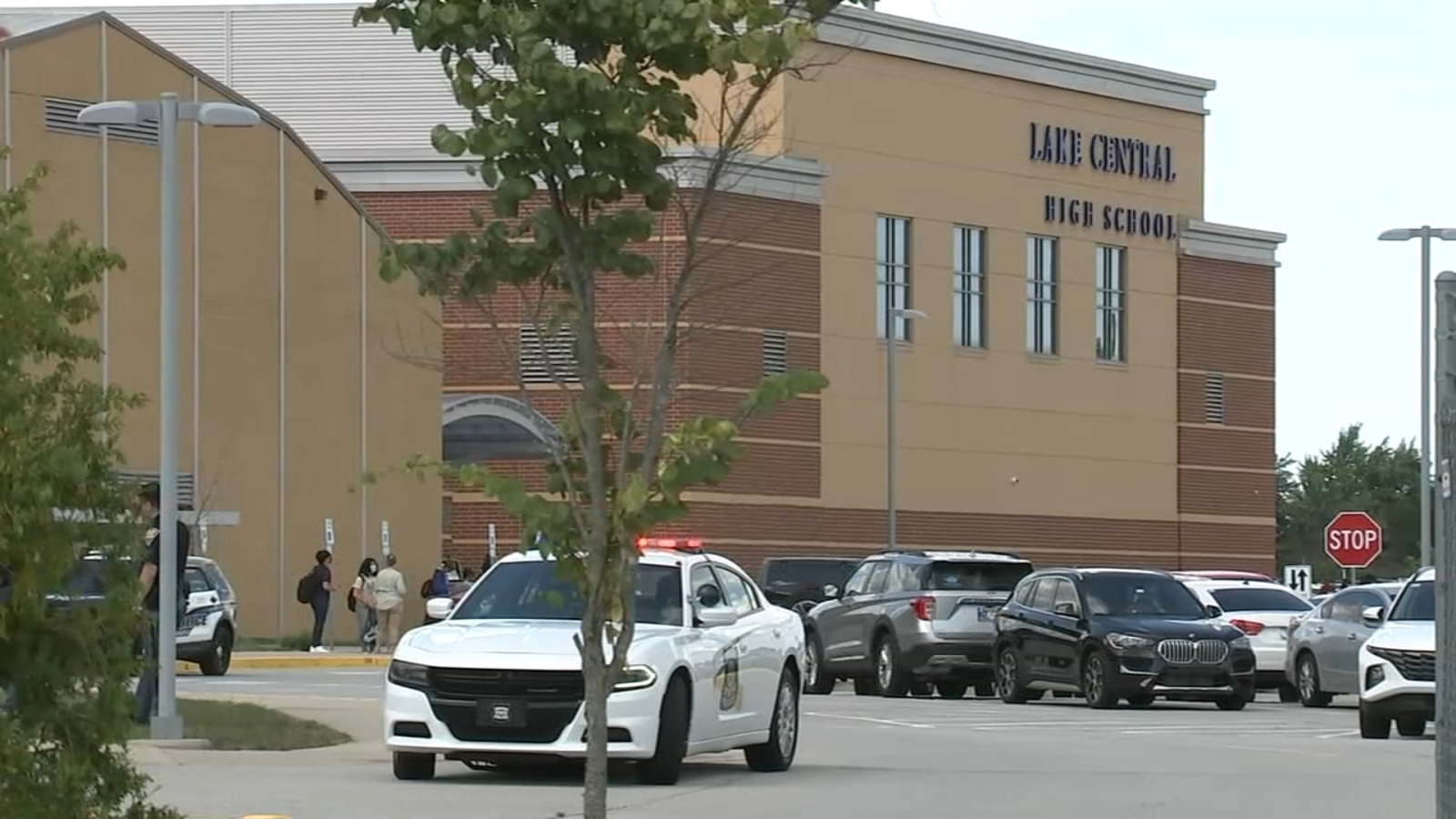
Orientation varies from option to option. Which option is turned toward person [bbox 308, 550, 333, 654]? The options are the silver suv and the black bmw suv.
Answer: the silver suv

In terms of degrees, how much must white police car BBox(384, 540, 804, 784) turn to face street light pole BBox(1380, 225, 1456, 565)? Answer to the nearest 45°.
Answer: approximately 180°

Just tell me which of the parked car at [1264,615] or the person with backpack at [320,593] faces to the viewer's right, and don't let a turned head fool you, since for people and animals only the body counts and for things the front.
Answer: the person with backpack

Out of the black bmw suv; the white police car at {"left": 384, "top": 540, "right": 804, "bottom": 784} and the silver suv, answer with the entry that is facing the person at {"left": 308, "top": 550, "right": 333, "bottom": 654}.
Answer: the silver suv

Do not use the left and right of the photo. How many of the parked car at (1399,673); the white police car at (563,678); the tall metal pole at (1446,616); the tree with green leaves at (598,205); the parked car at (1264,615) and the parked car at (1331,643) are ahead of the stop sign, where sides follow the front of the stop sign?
6

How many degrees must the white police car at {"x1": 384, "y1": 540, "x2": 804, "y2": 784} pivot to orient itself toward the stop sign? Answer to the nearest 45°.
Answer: approximately 180°

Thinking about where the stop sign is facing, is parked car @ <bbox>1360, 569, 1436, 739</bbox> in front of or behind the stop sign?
in front

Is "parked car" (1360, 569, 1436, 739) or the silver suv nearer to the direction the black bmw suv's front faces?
the parked car

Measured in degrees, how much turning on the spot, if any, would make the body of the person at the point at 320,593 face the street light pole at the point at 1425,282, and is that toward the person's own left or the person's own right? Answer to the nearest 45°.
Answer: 0° — they already face it

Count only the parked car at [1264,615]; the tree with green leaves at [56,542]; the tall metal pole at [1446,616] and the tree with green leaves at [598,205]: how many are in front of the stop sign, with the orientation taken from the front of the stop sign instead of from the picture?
4

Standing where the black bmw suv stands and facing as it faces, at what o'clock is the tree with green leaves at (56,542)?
The tree with green leaves is roughly at 2 o'clock from the black bmw suv.

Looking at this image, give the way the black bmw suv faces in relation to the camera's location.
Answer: facing the viewer and to the right of the viewer

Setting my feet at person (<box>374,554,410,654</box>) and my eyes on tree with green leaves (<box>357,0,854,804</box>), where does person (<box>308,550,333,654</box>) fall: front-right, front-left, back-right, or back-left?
back-right

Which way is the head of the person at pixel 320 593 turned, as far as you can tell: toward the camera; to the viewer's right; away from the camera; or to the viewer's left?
to the viewer's right

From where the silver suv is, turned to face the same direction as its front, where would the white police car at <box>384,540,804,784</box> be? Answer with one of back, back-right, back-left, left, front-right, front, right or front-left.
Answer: back-left

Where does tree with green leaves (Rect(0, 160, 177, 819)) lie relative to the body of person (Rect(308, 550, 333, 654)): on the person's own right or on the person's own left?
on the person's own right
